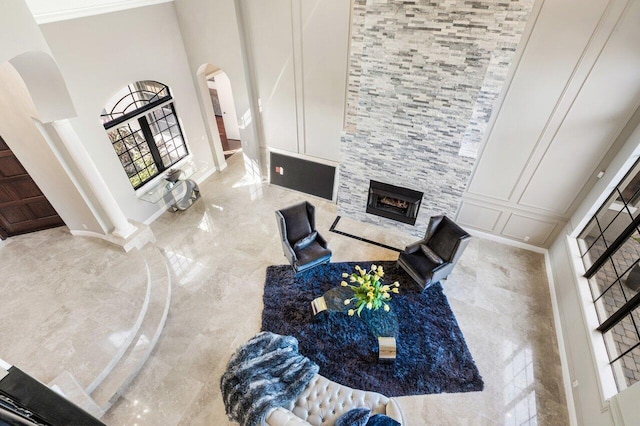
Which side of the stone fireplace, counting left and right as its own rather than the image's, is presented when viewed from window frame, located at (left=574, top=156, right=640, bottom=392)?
left

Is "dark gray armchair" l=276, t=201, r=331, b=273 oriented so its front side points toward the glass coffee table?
yes

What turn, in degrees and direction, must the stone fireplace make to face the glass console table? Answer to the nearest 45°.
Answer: approximately 90° to its right

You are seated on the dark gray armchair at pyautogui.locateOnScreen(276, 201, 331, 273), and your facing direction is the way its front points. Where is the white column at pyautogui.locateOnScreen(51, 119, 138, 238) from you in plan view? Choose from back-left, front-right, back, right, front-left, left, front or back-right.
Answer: back-right

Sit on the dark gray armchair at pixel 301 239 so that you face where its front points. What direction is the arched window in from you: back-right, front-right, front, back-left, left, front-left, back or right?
back

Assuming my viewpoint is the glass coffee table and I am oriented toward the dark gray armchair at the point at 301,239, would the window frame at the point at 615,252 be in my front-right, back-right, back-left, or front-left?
back-right

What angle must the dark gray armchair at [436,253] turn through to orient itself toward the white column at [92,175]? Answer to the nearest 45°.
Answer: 0° — it already faces it

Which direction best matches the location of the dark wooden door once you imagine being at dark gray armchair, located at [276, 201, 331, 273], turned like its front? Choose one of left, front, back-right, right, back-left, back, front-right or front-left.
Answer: back-right
